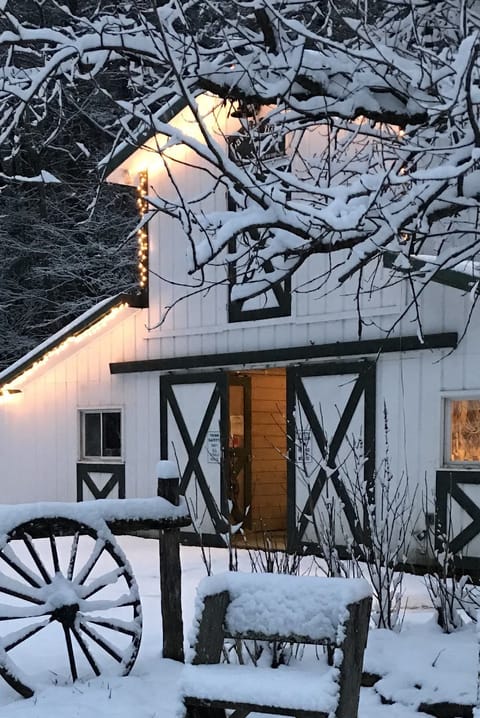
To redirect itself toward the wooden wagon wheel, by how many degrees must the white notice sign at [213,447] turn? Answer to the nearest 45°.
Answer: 0° — it already faces it

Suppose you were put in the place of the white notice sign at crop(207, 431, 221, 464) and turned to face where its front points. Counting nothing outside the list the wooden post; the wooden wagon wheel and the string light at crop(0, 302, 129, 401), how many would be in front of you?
2

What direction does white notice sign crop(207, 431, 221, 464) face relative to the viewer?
toward the camera

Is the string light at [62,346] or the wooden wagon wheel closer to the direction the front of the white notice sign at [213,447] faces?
the wooden wagon wheel

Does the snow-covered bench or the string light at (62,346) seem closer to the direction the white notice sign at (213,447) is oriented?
the snow-covered bench

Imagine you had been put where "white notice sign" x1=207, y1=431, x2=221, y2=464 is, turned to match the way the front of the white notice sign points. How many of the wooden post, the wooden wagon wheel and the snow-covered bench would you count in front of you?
3

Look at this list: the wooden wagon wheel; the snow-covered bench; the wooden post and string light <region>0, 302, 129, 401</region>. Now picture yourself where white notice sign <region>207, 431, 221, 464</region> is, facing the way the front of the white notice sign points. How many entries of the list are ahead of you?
3

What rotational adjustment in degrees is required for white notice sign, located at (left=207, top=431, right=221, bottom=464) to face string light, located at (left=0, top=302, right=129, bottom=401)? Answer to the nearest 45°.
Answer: approximately 135° to its right

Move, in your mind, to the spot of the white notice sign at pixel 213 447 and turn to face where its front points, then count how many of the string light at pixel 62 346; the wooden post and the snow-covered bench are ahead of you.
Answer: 2

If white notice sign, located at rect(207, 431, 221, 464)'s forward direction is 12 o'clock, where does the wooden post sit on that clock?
The wooden post is roughly at 12 o'clock from the white notice sign.

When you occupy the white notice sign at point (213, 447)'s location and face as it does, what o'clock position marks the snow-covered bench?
The snow-covered bench is roughly at 12 o'clock from the white notice sign.
